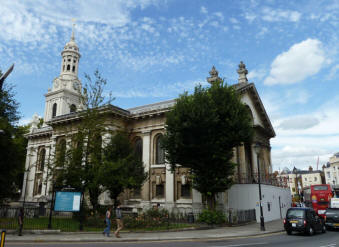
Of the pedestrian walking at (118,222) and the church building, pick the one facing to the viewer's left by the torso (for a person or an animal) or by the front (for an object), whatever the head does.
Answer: the pedestrian walking

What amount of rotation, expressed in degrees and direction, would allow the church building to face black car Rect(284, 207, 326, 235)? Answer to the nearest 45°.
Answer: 0° — it already faces it

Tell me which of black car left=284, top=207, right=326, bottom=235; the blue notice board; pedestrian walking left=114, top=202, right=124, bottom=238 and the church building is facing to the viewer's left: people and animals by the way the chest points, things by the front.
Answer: the pedestrian walking

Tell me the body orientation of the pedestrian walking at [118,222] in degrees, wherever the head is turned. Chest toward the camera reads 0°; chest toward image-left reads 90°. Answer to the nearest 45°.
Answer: approximately 90°

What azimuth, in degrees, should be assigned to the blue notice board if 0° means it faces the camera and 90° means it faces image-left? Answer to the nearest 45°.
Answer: approximately 0°
